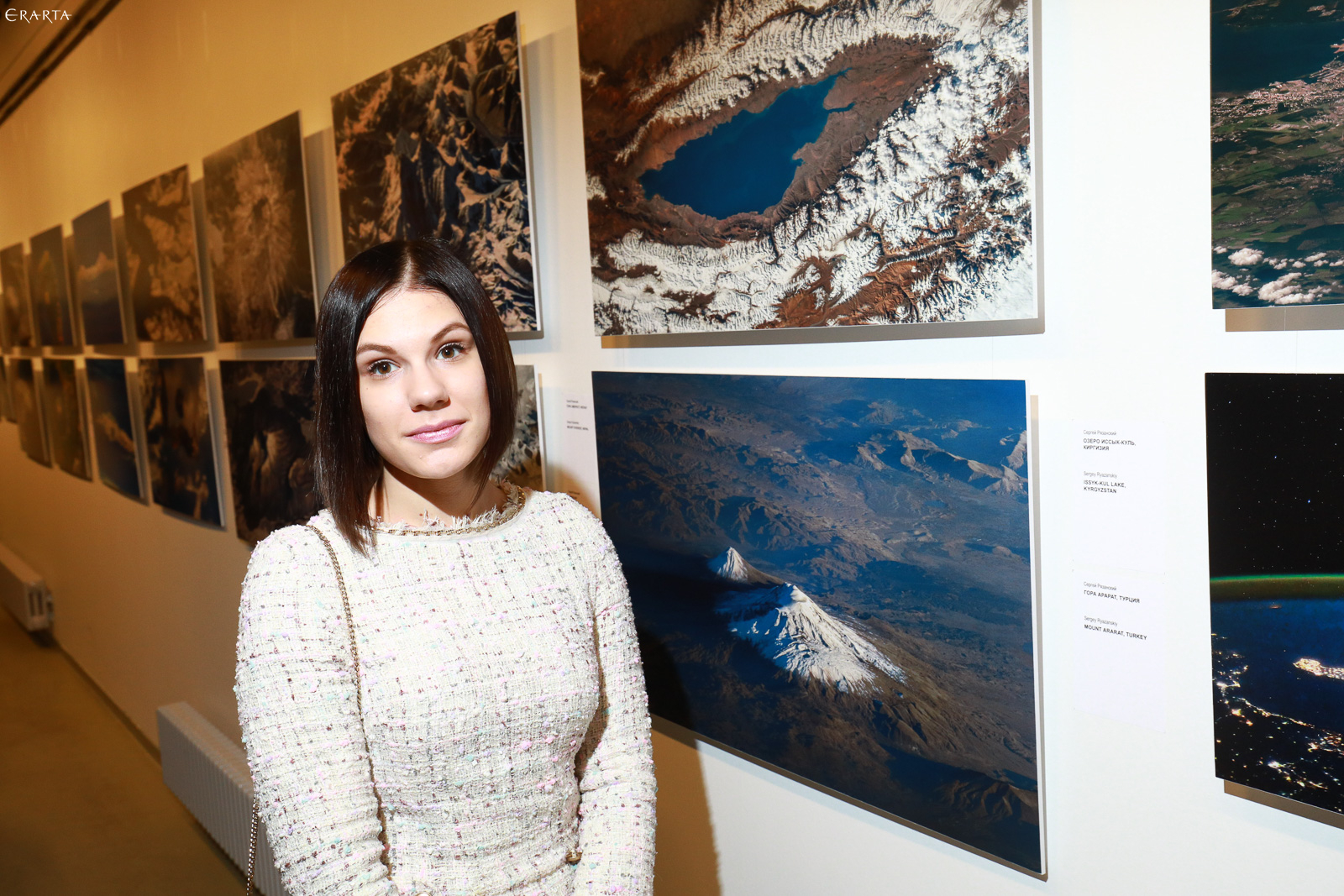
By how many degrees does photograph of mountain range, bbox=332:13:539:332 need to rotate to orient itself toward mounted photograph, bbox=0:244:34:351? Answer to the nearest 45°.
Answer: approximately 90° to its right

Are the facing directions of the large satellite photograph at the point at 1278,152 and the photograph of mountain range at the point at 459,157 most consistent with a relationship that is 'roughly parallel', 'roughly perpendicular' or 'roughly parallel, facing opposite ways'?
roughly parallel

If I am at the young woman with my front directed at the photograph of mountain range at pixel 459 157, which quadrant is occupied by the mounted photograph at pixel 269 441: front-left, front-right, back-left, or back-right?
front-left

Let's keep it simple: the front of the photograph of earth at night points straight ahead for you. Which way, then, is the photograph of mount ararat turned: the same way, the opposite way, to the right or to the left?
the same way

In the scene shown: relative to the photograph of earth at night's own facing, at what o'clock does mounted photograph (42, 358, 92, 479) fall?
The mounted photograph is roughly at 2 o'clock from the photograph of earth at night.

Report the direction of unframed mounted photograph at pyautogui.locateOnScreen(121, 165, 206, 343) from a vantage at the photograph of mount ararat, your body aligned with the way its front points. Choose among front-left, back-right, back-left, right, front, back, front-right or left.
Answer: right

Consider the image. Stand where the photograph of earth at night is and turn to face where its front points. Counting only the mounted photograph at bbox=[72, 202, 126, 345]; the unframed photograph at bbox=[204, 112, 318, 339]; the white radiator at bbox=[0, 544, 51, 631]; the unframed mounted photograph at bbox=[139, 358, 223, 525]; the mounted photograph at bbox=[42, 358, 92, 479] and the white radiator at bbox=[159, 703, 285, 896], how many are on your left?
0

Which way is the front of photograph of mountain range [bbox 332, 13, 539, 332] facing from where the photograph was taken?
facing the viewer and to the left of the viewer

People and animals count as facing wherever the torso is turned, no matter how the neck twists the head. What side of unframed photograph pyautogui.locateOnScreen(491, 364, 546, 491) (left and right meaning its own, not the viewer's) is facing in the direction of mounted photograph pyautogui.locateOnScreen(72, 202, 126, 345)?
right

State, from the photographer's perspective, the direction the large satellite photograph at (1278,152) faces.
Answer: facing the viewer

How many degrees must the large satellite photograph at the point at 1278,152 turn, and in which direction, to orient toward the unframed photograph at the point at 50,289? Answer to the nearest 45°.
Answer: approximately 90° to its right

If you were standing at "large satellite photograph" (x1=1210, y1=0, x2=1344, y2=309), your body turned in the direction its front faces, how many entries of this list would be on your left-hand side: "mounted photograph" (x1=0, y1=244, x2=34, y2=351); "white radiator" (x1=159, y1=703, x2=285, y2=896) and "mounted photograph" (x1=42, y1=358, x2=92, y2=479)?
0

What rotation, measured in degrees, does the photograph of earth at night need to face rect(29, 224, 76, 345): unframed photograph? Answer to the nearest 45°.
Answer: approximately 45° to its right

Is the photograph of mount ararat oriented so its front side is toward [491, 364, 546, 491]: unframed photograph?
no

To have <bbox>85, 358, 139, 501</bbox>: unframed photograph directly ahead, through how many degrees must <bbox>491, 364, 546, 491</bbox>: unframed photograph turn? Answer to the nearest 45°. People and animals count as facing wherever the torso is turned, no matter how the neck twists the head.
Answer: approximately 90° to its right

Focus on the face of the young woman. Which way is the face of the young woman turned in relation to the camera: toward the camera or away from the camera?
toward the camera

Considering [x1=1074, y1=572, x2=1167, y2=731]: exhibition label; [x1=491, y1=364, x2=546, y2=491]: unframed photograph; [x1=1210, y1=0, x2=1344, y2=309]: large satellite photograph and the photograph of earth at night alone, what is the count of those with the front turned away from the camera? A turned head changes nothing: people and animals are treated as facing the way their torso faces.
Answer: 0

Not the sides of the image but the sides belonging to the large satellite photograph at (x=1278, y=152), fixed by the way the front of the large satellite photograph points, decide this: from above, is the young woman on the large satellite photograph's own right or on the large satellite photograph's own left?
on the large satellite photograph's own right
